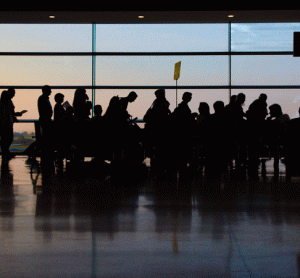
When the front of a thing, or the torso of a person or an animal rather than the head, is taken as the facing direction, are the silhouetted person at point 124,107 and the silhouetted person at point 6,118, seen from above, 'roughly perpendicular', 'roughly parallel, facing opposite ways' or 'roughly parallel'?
roughly parallel
